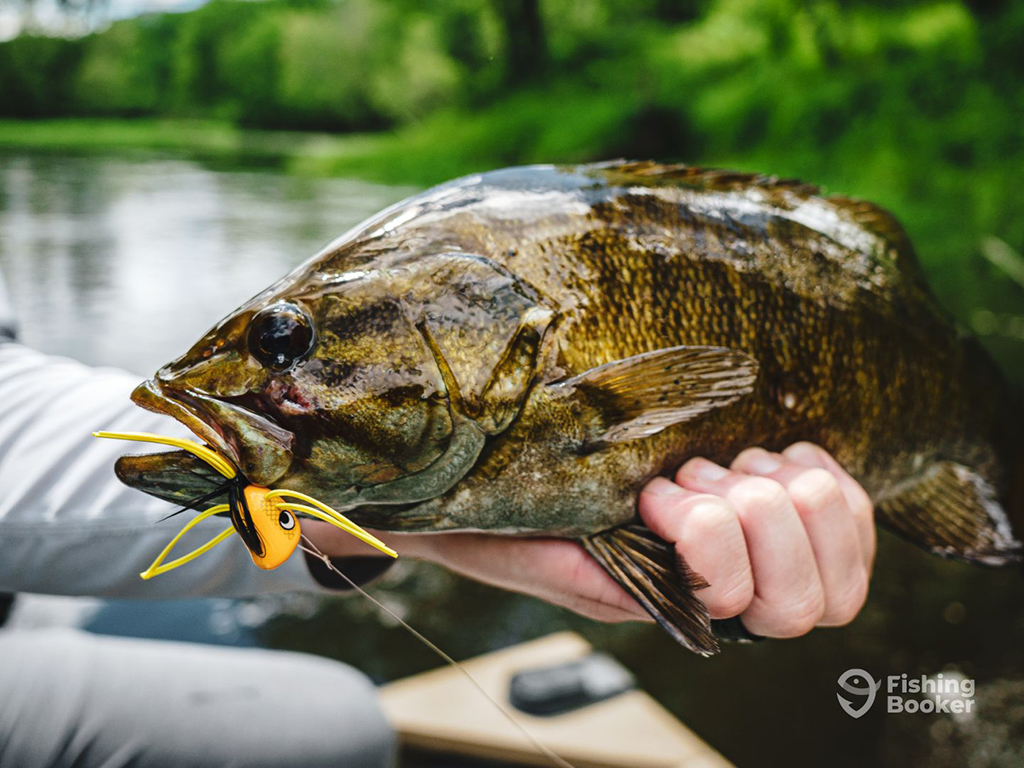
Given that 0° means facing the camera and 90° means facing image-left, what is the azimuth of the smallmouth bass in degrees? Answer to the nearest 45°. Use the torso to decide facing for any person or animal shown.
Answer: approximately 90°
